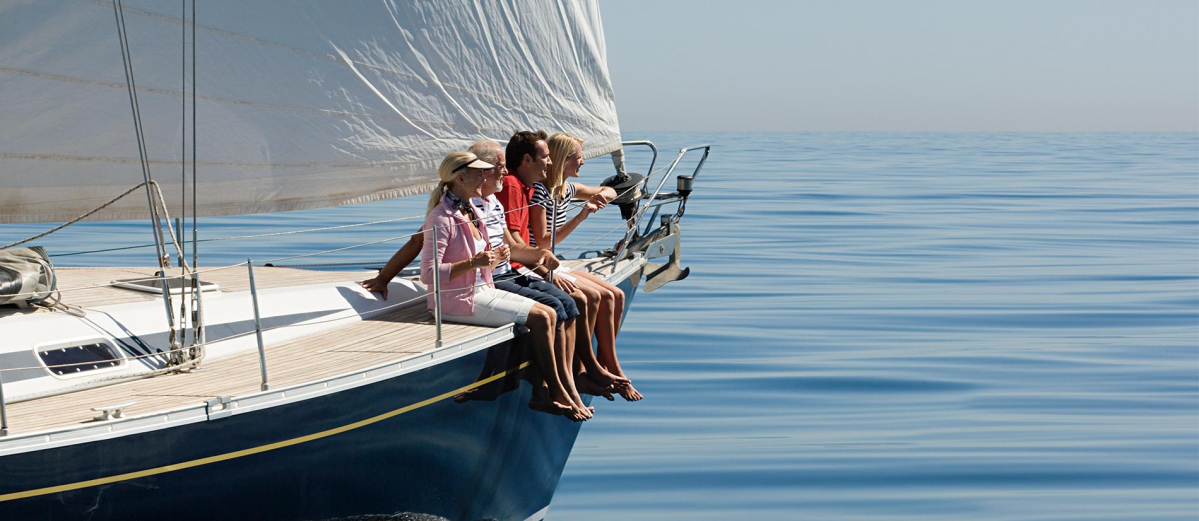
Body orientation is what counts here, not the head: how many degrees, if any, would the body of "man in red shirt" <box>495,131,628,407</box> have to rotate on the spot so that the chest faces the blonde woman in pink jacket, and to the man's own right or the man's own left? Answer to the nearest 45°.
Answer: approximately 135° to the man's own right

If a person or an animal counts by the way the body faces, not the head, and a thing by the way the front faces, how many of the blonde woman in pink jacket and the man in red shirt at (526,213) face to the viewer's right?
2

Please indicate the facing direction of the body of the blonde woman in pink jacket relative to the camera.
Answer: to the viewer's right

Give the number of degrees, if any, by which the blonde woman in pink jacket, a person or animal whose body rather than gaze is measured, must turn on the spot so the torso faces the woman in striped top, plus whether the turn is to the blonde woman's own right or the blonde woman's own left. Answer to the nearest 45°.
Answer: approximately 45° to the blonde woman's own left

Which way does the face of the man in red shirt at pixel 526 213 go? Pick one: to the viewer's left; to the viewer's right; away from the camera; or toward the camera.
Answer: to the viewer's right

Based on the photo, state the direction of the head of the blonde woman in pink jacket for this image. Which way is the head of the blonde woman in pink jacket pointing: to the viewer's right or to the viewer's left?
to the viewer's right

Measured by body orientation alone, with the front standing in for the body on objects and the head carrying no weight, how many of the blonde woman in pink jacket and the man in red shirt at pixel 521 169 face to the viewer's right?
2

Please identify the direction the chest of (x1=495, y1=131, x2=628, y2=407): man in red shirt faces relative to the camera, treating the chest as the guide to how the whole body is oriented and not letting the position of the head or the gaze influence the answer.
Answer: to the viewer's right

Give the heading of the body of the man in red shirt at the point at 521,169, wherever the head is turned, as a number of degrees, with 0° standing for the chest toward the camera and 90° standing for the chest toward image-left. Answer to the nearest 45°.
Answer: approximately 270°

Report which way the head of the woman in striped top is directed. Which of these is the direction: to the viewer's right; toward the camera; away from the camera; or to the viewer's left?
to the viewer's right

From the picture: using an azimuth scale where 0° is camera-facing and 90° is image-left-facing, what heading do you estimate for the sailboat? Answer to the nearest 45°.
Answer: approximately 225°
